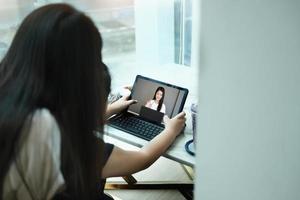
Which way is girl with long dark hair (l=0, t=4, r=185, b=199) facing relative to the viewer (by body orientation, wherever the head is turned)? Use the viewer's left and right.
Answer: facing away from the viewer and to the right of the viewer

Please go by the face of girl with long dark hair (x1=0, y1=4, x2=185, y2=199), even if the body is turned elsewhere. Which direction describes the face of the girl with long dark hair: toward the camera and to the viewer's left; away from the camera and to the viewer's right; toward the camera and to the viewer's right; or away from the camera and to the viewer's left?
away from the camera and to the viewer's right
